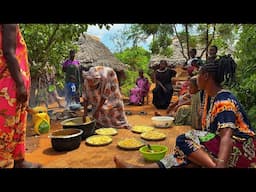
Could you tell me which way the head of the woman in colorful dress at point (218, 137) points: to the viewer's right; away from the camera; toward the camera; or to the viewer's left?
to the viewer's left

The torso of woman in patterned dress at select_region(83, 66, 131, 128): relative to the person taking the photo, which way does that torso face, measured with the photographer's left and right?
facing to the left of the viewer

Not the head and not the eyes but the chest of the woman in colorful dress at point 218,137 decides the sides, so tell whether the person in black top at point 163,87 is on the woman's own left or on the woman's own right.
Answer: on the woman's own right

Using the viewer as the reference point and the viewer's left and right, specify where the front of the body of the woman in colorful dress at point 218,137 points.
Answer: facing to the left of the viewer

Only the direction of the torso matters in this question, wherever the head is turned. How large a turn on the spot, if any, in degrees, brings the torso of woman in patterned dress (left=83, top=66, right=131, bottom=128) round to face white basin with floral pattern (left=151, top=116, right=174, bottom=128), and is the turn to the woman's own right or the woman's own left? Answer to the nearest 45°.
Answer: approximately 180°

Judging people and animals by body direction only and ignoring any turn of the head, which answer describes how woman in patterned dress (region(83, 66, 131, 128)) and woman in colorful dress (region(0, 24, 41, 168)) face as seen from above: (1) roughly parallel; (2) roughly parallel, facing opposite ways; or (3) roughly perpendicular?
roughly parallel, facing opposite ways

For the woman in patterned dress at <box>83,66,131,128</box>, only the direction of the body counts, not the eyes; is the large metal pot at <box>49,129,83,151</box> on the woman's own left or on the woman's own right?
on the woman's own left

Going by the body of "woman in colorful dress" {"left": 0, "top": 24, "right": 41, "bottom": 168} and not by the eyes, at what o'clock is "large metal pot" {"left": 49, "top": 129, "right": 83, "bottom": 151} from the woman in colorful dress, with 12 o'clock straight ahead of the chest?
The large metal pot is roughly at 10 o'clock from the woman in colorful dress.

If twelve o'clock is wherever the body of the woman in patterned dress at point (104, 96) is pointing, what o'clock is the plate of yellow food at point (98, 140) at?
The plate of yellow food is roughly at 9 o'clock from the woman in patterned dress.

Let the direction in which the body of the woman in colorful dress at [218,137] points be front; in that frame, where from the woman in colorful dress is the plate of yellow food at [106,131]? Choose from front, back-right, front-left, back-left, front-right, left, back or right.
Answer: front-right

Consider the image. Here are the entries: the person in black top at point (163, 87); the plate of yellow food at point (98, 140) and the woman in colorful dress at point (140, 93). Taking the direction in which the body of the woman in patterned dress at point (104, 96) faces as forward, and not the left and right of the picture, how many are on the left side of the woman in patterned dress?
1

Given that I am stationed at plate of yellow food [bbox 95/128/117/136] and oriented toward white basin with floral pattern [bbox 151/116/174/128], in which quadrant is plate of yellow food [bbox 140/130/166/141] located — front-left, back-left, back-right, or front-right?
front-right

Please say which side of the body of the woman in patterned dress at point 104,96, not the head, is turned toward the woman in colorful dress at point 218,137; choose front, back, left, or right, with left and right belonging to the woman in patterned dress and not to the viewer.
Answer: left

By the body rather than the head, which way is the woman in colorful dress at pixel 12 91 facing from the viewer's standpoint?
to the viewer's right
